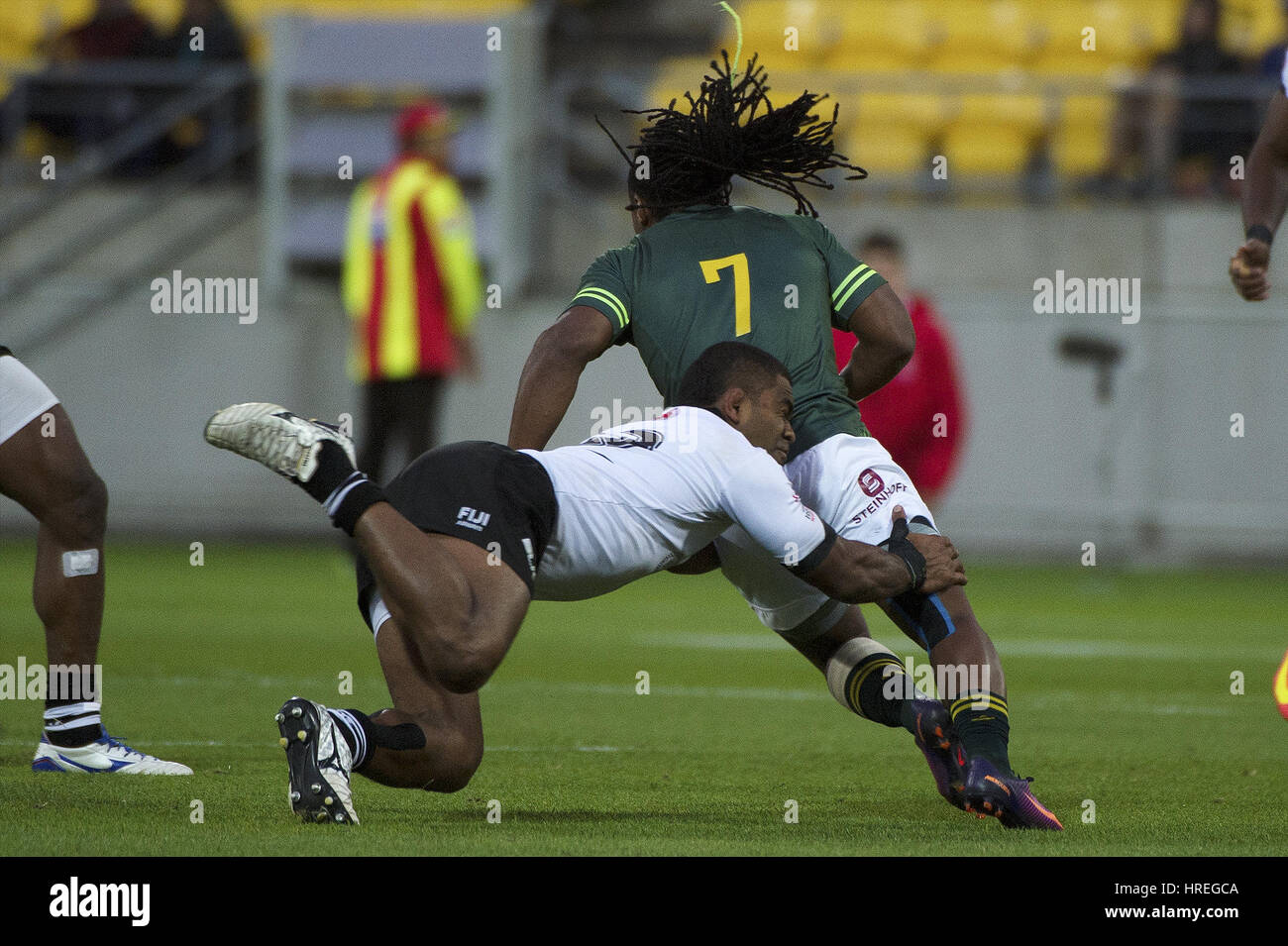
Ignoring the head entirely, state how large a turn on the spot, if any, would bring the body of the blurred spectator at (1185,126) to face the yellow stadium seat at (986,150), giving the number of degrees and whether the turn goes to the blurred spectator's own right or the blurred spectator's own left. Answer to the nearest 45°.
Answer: approximately 90° to the blurred spectator's own right

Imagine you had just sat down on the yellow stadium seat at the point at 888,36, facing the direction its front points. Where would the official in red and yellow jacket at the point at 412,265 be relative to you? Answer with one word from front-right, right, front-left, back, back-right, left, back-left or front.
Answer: front-right

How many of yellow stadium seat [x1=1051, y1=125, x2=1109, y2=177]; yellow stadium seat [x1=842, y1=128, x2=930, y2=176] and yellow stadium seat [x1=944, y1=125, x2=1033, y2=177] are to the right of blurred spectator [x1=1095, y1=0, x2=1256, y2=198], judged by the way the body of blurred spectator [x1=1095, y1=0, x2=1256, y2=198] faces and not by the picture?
3

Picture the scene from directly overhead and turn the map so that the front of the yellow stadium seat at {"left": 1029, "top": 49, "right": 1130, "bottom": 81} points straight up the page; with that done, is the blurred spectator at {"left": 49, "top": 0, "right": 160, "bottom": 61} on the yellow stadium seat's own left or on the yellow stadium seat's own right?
on the yellow stadium seat's own right

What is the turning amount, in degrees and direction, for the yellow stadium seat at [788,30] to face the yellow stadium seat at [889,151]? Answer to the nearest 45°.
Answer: approximately 45° to its left

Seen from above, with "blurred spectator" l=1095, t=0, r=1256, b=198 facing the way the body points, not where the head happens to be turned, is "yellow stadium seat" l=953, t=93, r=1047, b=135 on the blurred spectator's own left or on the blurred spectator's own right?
on the blurred spectator's own right

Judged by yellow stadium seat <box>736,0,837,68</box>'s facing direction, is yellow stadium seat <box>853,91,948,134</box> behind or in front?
in front

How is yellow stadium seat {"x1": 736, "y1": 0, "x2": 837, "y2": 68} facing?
toward the camera

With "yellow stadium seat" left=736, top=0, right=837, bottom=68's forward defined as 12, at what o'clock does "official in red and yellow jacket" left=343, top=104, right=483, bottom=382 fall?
The official in red and yellow jacket is roughly at 1 o'clock from the yellow stadium seat.

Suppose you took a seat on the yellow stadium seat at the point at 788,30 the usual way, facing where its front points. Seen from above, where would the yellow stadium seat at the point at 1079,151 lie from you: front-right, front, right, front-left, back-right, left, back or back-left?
front-left

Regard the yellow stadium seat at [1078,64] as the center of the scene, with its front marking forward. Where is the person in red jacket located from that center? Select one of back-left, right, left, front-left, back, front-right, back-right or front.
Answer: front

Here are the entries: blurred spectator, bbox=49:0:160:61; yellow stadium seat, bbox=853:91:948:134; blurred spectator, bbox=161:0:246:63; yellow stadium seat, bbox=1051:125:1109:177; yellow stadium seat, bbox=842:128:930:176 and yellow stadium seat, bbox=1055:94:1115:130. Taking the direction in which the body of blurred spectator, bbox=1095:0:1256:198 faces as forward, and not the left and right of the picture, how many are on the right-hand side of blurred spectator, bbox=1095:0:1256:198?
6

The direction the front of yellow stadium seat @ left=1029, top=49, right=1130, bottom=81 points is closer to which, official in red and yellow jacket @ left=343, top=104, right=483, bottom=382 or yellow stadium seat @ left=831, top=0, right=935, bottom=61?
the official in red and yellow jacket
